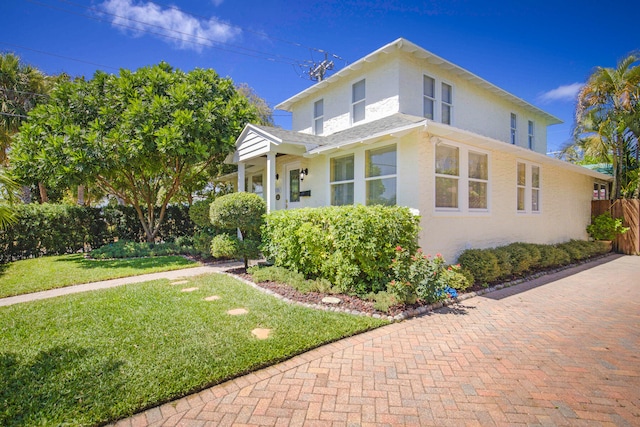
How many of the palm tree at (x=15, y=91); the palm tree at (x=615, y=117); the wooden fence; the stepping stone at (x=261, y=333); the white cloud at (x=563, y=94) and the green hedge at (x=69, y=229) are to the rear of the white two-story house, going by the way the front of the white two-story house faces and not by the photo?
3

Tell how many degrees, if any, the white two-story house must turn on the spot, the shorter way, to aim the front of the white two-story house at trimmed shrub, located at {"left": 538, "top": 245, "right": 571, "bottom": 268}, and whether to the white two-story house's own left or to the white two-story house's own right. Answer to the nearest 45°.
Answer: approximately 135° to the white two-story house's own left

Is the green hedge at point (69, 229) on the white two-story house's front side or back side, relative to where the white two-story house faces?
on the front side

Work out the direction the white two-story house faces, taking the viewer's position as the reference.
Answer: facing the viewer and to the left of the viewer

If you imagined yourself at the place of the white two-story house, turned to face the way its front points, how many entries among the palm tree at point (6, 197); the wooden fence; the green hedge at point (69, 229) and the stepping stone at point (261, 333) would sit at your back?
1

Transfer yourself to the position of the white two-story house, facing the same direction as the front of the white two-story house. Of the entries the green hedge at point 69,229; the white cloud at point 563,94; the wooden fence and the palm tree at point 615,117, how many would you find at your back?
3

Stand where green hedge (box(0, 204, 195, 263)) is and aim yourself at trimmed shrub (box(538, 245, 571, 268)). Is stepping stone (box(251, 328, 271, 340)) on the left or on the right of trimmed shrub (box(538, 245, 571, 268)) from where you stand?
right

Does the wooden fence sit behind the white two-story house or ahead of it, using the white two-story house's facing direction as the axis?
behind

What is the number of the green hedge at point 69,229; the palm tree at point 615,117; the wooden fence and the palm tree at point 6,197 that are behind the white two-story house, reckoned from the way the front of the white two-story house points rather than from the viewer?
2

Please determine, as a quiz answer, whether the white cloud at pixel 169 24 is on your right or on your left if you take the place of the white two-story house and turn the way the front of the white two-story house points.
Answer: on your right

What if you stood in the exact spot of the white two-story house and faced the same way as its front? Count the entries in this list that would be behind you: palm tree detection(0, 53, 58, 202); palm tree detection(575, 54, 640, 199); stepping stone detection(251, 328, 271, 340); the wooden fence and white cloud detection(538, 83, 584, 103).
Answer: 3

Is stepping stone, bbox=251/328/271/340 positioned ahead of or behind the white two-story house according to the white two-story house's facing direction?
ahead

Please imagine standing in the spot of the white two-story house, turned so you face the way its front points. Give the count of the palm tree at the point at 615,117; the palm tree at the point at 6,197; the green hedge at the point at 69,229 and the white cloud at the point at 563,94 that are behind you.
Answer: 2

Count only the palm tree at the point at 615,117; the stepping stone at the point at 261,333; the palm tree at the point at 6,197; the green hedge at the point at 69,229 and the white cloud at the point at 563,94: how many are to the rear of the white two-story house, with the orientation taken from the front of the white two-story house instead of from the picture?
2

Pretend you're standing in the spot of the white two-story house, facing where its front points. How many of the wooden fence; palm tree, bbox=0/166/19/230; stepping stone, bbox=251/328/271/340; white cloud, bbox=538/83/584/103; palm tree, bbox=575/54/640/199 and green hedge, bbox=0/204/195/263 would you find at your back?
3
